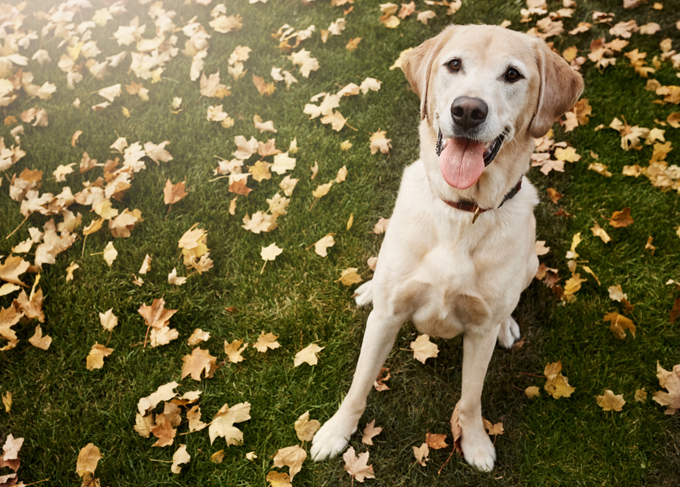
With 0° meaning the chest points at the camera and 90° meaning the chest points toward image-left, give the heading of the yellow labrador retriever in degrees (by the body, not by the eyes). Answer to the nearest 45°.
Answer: approximately 0°

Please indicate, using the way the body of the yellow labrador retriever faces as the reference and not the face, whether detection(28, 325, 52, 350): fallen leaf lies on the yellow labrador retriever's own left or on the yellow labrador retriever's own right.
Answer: on the yellow labrador retriever's own right

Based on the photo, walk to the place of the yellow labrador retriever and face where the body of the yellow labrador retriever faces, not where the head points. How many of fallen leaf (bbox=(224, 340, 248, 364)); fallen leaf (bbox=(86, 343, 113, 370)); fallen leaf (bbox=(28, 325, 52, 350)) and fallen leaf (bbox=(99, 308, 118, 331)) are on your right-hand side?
4

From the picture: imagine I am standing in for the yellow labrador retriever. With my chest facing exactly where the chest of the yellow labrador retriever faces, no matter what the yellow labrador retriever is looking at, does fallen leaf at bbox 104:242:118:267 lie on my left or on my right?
on my right

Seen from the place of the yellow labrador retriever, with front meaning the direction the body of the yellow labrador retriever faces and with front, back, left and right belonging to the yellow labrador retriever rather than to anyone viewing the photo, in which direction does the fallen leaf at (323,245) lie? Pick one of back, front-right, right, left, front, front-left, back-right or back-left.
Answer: back-right

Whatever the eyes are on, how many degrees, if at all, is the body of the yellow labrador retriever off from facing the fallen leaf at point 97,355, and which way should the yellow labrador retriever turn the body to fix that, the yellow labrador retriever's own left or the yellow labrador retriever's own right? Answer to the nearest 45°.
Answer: approximately 90° to the yellow labrador retriever's own right

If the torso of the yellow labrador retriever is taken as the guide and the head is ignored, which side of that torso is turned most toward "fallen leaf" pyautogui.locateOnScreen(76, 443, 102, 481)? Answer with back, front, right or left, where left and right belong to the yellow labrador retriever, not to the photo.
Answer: right
